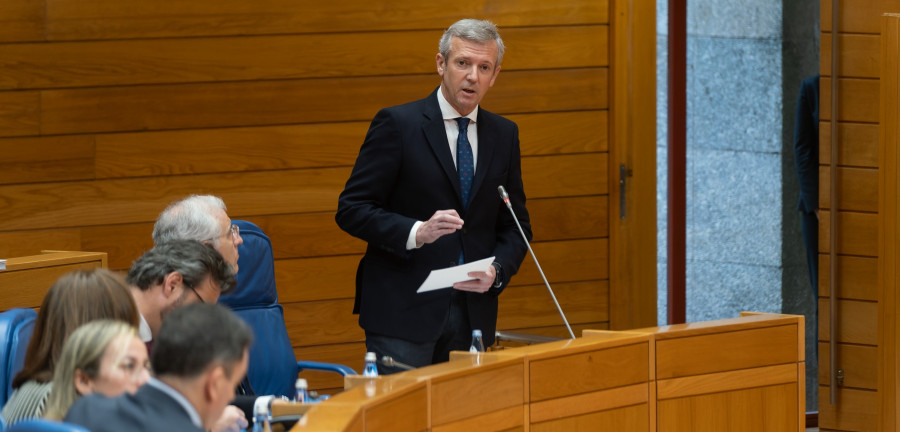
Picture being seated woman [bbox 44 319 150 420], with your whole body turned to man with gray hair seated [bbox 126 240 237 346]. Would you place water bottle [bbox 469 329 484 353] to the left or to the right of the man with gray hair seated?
right

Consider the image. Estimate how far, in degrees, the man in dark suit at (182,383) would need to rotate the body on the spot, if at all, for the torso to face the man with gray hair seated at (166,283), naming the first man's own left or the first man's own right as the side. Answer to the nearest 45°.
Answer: approximately 45° to the first man's own left

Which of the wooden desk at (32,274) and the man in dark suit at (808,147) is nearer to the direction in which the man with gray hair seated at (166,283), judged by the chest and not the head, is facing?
the man in dark suit

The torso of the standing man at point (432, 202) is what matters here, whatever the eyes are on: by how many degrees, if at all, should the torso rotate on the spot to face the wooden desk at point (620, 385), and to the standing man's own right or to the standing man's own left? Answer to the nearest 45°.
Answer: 0° — they already face it

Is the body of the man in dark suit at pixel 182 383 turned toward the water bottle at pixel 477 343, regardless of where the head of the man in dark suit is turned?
yes

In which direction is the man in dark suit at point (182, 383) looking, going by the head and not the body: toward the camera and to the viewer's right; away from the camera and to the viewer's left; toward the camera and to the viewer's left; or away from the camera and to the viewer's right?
away from the camera and to the viewer's right

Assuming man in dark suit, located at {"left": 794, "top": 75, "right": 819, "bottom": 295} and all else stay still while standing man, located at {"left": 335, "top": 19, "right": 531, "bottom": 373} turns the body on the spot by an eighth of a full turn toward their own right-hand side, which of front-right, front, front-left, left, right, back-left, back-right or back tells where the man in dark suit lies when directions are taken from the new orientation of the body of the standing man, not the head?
back-left

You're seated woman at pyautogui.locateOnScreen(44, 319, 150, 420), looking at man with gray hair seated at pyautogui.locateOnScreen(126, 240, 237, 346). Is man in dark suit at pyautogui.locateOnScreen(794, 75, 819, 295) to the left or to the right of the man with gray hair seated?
right

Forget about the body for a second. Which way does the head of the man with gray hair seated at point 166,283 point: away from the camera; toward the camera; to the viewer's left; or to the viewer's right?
to the viewer's right

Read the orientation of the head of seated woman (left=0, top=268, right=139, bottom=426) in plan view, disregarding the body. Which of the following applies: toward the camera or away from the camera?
away from the camera

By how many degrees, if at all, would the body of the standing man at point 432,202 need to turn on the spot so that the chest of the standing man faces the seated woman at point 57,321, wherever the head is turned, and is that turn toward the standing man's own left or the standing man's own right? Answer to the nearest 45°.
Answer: approximately 90° to the standing man's own right

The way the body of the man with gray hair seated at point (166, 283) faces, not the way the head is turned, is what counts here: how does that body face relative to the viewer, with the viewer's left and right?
facing to the right of the viewer
